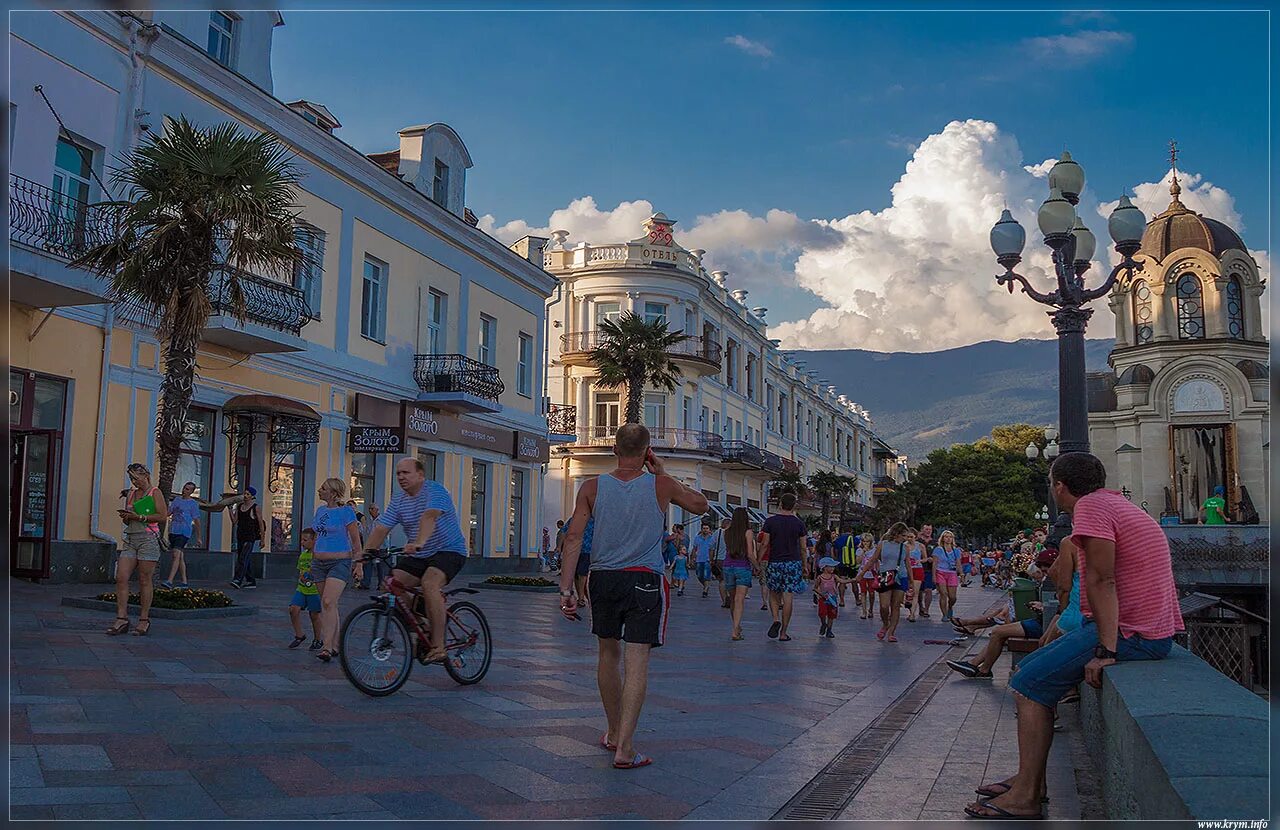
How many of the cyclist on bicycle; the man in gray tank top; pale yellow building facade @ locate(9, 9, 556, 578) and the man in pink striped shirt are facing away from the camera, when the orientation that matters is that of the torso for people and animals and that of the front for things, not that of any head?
1

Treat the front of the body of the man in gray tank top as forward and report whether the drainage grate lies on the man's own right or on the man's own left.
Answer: on the man's own right

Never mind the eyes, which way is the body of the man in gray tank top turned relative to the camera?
away from the camera

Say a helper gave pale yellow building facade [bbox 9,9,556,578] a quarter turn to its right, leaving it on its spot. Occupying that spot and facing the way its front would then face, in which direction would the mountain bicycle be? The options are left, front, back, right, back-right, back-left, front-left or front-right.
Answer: front-left

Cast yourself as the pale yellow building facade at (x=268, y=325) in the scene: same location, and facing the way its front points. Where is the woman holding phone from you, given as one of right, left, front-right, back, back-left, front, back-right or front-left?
front-right

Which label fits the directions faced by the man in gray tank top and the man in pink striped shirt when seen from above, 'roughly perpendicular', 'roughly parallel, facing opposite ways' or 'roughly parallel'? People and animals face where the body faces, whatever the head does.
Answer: roughly perpendicular

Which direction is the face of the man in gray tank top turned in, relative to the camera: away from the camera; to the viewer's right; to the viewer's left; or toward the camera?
away from the camera

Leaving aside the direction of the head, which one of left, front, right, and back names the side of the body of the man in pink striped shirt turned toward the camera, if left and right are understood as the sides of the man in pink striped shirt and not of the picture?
left

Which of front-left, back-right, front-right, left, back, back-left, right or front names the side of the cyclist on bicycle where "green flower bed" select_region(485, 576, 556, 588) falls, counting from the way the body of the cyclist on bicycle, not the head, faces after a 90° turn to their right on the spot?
front-right

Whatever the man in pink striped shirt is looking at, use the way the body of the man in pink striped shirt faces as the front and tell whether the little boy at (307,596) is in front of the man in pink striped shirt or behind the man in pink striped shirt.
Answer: in front

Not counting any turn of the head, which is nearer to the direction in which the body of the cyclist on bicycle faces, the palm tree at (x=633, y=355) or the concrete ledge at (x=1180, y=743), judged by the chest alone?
the concrete ledge

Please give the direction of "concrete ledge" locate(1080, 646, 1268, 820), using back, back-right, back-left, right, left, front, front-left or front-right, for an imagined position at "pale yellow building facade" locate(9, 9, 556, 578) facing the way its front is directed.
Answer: front-right

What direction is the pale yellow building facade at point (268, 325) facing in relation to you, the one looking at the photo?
facing the viewer and to the right of the viewer

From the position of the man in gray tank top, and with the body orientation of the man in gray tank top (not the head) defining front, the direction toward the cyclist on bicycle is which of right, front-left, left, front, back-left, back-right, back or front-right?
front-left

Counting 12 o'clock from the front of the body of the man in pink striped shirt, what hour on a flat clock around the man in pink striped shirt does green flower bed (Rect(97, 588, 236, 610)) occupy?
The green flower bed is roughly at 1 o'clock from the man in pink striped shirt.
